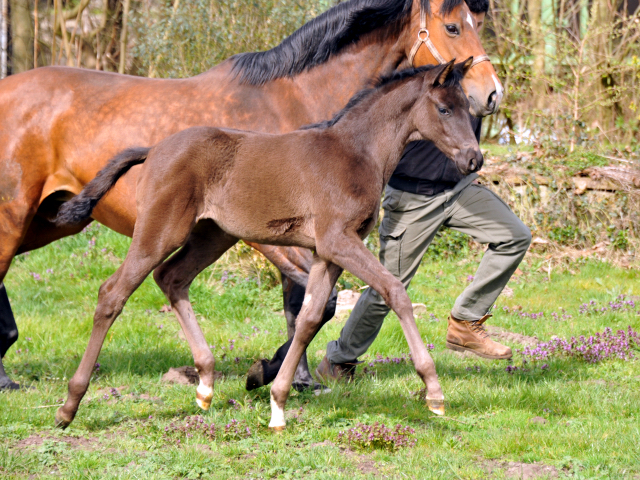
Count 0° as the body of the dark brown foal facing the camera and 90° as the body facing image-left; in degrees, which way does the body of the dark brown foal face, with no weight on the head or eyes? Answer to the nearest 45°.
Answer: approximately 270°

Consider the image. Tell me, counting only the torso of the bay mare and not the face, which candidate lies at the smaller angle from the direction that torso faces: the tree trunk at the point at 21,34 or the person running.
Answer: the person running

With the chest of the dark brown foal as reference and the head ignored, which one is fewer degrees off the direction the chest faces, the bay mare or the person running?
the person running

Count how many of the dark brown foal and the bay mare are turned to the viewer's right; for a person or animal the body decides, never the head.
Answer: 2

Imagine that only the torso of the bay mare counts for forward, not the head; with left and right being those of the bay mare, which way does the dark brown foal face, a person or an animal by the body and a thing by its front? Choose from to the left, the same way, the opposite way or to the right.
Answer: the same way

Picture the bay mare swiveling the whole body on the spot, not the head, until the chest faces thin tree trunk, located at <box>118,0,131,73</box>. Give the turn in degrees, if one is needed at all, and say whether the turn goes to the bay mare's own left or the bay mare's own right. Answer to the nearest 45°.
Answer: approximately 90° to the bay mare's own left

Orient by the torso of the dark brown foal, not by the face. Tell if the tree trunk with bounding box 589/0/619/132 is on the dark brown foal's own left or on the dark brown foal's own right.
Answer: on the dark brown foal's own left

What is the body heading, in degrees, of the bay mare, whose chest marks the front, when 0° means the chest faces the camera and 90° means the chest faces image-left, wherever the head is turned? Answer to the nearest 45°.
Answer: approximately 270°

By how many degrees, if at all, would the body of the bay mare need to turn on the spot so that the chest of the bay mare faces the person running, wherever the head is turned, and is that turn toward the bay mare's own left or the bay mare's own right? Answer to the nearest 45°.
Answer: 0° — it already faces them

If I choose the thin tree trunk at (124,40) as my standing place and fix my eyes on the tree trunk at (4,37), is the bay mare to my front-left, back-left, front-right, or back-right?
back-left
